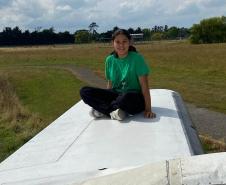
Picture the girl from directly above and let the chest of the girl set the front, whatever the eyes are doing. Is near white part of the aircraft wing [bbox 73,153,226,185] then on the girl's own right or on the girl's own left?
on the girl's own left

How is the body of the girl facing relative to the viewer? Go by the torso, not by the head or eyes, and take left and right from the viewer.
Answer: facing the viewer and to the left of the viewer
